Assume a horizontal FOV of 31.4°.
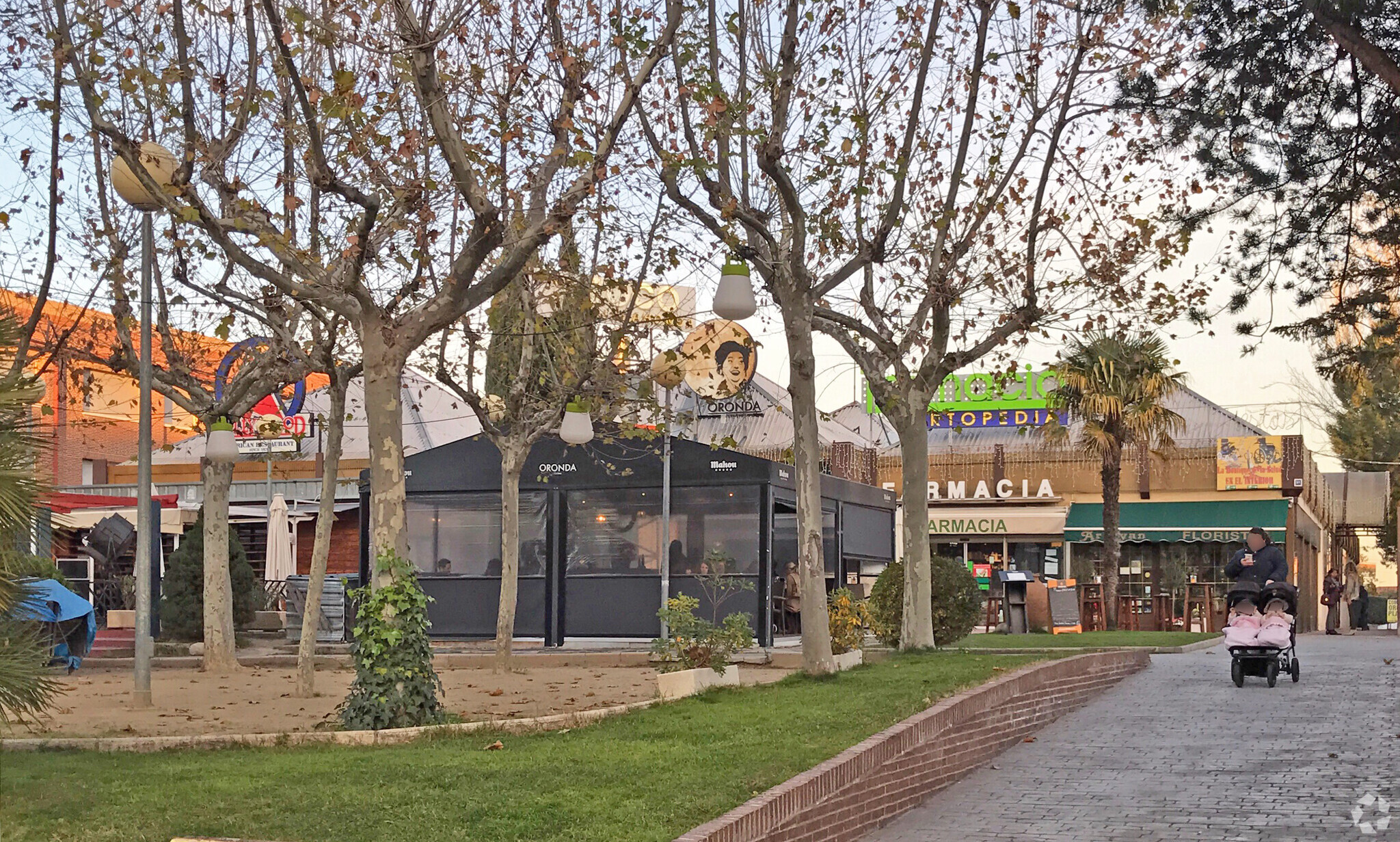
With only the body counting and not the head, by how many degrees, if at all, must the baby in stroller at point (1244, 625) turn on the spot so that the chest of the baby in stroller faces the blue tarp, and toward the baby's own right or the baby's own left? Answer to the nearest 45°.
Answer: approximately 45° to the baby's own right

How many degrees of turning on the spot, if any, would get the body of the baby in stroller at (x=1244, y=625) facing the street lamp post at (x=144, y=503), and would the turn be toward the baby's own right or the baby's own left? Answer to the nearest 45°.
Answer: approximately 45° to the baby's own right

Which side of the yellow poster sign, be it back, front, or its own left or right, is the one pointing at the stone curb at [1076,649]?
front

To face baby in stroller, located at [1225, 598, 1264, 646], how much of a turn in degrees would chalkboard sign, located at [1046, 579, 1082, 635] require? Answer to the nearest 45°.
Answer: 0° — it already faces them

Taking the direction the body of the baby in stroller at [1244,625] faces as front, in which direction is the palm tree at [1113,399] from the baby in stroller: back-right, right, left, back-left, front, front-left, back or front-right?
back

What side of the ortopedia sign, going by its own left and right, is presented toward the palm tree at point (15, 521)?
front

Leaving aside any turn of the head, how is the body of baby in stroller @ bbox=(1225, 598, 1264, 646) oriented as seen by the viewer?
toward the camera

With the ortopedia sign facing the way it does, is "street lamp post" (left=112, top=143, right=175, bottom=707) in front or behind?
in front

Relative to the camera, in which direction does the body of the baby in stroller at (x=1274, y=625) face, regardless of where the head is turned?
toward the camera

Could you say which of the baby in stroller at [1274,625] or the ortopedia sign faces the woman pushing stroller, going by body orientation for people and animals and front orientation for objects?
the ortopedia sign
